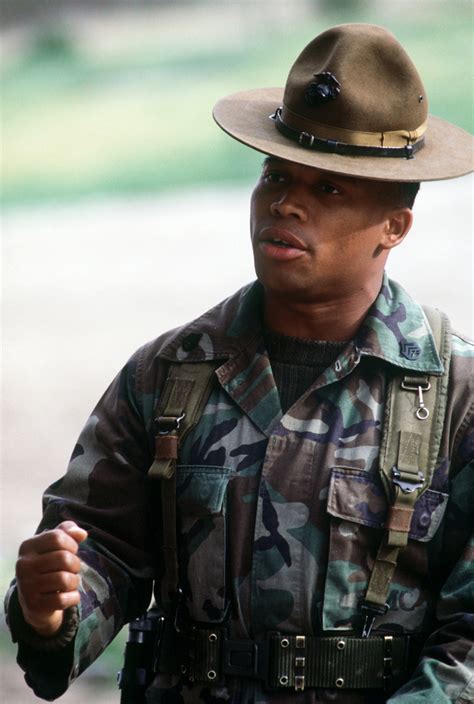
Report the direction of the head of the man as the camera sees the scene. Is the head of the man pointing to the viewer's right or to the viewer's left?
to the viewer's left

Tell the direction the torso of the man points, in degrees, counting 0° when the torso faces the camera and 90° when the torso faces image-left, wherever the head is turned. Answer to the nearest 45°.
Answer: approximately 45°
